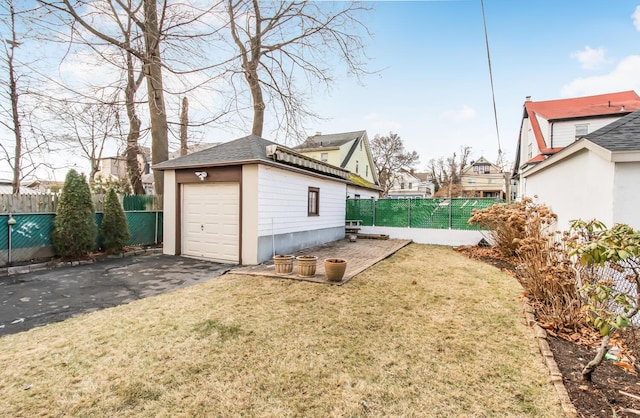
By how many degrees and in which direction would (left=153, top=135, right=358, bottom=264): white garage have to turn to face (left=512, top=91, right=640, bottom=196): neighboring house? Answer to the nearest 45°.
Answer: approximately 135° to its left

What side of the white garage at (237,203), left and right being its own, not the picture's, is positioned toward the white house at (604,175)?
left

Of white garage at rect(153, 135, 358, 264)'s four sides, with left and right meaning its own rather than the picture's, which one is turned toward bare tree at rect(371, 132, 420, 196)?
back

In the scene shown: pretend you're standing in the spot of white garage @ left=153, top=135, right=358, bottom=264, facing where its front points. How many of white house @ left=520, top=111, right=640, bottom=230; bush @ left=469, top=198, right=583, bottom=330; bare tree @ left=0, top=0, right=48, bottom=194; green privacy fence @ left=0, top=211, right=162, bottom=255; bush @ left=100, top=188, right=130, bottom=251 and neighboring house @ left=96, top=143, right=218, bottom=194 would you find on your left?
2

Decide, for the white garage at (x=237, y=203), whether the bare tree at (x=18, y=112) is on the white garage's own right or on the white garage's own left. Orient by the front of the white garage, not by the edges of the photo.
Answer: on the white garage's own right

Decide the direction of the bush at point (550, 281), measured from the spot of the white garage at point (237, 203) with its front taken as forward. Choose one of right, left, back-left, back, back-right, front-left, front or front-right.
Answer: left

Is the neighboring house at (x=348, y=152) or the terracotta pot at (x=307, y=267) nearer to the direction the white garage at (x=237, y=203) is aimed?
the terracotta pot

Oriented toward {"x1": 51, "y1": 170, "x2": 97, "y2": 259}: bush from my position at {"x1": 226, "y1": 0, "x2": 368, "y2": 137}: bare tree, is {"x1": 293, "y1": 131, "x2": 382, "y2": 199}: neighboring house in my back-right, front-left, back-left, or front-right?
back-right

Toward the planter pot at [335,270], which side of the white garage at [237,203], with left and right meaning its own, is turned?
left

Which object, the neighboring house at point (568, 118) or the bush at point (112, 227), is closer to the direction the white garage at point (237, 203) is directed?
the bush

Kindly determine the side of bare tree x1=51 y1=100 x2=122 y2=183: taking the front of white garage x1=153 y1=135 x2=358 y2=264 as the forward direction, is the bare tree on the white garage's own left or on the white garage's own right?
on the white garage's own right

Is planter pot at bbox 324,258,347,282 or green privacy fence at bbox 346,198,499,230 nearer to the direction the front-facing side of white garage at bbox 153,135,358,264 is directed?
the planter pot

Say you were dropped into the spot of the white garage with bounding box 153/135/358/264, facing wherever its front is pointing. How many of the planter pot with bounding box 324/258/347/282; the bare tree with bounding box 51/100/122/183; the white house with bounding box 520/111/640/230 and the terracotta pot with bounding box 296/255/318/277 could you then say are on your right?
1

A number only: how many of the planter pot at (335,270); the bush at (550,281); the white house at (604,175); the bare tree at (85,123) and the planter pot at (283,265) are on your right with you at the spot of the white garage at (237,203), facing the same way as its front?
1

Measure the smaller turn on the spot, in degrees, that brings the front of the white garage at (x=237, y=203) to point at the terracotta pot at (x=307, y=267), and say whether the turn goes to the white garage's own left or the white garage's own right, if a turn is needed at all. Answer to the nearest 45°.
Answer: approximately 90° to the white garage's own left

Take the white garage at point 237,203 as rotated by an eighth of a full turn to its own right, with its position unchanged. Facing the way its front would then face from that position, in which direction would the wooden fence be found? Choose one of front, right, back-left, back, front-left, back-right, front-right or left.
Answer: front

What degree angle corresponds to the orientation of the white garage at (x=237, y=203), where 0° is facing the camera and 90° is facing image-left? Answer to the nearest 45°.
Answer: approximately 45°
